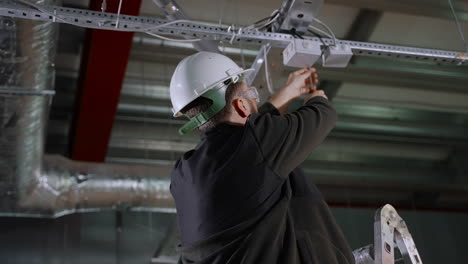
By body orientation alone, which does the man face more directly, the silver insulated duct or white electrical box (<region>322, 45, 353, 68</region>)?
the white electrical box

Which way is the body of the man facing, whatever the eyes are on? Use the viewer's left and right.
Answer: facing away from the viewer and to the right of the viewer

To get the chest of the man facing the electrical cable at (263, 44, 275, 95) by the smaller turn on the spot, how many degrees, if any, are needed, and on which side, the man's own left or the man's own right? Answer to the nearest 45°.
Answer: approximately 45° to the man's own left

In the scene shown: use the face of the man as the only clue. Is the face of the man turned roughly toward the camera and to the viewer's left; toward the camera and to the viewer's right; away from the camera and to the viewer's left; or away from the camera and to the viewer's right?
away from the camera and to the viewer's right

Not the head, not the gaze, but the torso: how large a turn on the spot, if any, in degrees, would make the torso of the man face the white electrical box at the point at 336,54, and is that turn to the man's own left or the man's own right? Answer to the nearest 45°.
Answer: approximately 45° to the man's own left

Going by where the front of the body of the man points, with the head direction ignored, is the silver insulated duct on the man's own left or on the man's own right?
on the man's own left

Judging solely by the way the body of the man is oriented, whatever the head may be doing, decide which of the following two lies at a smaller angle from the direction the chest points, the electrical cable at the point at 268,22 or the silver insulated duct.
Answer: the electrical cable
